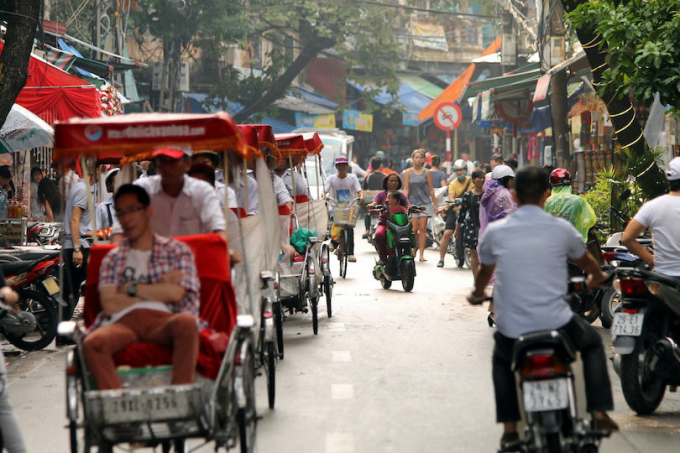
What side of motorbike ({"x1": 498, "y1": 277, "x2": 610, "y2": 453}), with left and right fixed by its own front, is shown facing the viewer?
back

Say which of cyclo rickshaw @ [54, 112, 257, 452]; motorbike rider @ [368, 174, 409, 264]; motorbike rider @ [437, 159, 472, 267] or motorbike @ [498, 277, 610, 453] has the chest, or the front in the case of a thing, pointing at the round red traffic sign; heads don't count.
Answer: the motorbike

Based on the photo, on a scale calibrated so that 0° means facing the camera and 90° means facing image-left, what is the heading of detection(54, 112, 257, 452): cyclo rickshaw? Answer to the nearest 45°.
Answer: approximately 0°

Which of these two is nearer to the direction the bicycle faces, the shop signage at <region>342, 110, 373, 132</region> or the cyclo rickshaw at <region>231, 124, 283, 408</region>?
the cyclo rickshaw

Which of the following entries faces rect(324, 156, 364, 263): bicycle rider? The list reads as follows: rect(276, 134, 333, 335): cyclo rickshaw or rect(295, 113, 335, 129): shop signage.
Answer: the shop signage
